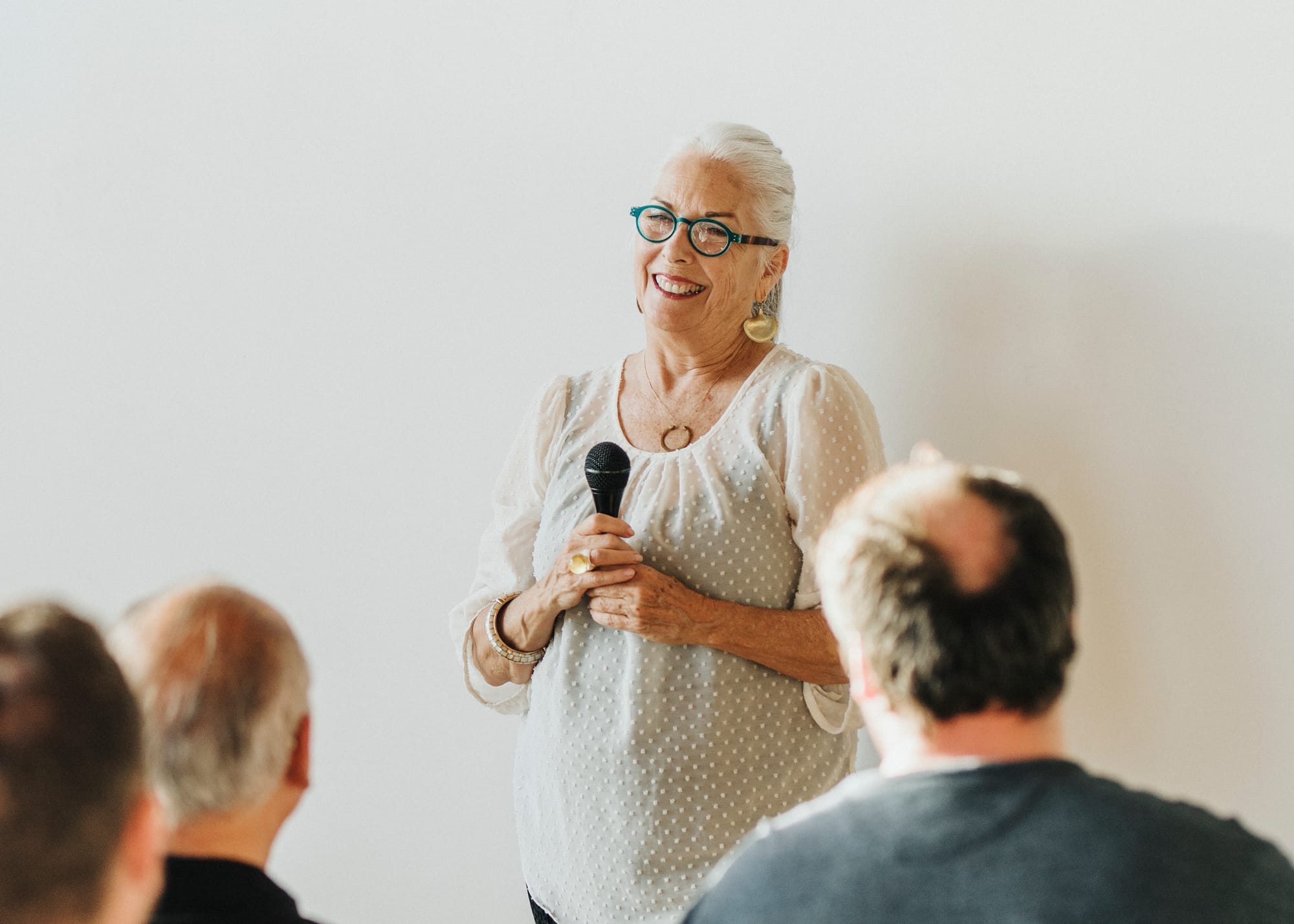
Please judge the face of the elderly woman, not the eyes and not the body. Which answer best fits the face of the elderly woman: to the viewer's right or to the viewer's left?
to the viewer's left

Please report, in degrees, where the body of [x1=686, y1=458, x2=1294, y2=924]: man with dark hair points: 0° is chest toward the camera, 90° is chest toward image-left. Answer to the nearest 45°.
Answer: approximately 180°

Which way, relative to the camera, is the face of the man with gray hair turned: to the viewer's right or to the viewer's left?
to the viewer's right

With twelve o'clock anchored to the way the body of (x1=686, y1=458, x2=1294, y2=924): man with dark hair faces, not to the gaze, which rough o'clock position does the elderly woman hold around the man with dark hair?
The elderly woman is roughly at 11 o'clock from the man with dark hair.

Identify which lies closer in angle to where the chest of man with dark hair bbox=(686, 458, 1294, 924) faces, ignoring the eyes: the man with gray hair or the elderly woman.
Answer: the elderly woman

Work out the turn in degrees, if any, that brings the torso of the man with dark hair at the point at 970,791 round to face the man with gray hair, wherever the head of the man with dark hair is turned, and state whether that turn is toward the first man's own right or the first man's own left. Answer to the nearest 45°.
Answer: approximately 90° to the first man's own left

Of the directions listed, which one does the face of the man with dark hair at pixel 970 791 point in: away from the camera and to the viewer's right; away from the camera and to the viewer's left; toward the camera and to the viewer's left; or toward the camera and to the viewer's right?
away from the camera and to the viewer's left
